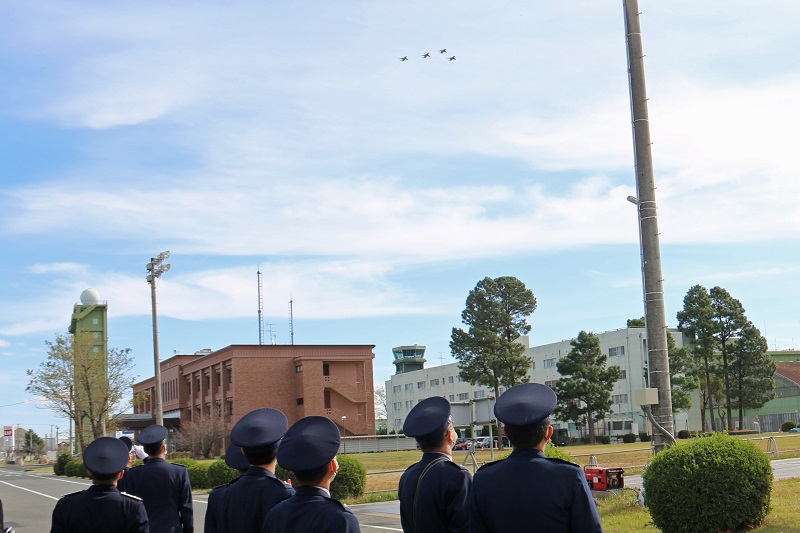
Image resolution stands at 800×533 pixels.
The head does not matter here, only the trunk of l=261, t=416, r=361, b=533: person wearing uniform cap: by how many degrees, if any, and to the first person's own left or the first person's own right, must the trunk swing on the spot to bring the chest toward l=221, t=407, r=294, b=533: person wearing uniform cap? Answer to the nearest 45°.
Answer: approximately 45° to the first person's own left

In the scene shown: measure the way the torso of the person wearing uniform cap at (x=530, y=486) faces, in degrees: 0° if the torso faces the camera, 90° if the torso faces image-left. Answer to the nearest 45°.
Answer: approximately 180°

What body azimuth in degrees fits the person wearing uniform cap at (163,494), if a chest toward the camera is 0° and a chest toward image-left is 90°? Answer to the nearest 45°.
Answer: approximately 180°

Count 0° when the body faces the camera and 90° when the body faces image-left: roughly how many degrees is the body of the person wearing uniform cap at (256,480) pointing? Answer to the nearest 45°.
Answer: approximately 225°

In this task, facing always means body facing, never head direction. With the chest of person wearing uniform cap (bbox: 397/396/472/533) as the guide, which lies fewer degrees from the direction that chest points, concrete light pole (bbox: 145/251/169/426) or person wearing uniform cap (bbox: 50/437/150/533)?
the concrete light pole

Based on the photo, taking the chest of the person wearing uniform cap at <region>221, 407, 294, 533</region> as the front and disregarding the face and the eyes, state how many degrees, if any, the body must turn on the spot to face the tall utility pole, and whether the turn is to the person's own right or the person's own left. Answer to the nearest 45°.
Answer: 0° — they already face it

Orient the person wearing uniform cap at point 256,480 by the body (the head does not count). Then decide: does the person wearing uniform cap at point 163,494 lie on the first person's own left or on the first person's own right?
on the first person's own left

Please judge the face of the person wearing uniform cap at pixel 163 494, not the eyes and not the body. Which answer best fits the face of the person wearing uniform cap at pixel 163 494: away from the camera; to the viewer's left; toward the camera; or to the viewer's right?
away from the camera

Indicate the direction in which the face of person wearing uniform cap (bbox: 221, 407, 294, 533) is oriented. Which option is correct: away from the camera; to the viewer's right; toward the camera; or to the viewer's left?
away from the camera

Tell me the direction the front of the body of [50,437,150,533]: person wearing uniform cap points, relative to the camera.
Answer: away from the camera

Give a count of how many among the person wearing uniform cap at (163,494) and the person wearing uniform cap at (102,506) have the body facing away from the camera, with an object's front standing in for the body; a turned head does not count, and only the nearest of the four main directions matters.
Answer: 2
